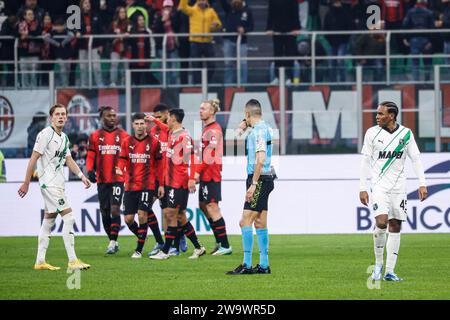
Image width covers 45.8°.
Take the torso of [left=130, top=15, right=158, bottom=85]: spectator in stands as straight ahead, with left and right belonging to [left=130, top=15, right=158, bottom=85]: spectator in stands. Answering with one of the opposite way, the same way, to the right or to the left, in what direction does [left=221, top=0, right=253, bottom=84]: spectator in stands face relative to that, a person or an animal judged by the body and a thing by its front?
the same way

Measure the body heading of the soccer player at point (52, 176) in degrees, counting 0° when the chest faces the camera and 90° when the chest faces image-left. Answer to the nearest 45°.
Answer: approximately 315°

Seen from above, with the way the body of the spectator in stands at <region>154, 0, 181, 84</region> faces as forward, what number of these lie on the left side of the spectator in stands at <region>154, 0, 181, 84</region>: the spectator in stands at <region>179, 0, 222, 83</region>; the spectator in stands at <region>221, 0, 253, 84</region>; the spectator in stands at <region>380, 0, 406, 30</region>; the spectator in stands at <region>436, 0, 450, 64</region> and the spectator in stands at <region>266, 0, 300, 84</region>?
5

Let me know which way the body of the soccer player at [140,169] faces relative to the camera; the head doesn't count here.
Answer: toward the camera

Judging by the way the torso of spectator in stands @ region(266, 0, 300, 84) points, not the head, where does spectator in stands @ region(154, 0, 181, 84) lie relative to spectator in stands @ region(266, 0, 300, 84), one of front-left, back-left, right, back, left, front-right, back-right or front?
right

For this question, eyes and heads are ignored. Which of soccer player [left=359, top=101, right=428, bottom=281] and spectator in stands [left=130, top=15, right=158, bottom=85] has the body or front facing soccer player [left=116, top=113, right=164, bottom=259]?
the spectator in stands

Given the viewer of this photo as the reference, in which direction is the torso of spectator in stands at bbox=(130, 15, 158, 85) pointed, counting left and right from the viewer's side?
facing the viewer

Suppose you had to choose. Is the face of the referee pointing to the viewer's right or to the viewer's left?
to the viewer's left

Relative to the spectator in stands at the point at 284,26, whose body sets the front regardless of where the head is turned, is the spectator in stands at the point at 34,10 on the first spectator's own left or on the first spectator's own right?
on the first spectator's own right

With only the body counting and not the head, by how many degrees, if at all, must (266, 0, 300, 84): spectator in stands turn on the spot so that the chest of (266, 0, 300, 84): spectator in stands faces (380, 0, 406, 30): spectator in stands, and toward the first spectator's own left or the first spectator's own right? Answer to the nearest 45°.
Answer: approximately 90° to the first spectator's own left

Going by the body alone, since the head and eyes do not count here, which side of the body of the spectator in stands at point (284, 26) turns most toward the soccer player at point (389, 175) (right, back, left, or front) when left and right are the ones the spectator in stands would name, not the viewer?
front

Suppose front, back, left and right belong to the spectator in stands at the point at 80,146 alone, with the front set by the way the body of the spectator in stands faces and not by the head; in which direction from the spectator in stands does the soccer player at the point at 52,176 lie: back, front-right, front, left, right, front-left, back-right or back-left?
front

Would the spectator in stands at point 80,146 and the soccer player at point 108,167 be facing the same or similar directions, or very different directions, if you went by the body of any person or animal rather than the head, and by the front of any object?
same or similar directions

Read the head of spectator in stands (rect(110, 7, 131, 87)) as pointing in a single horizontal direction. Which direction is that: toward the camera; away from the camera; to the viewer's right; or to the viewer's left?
toward the camera

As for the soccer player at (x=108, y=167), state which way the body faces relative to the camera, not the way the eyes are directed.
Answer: toward the camera

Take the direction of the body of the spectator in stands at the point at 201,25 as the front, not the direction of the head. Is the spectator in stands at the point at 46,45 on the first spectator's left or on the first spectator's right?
on the first spectator's right
